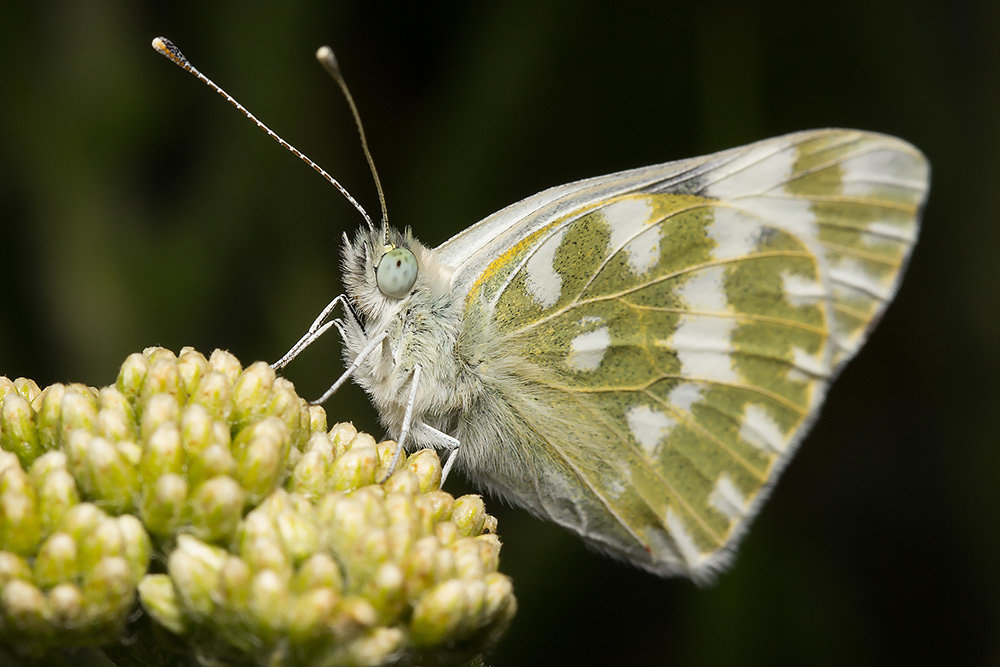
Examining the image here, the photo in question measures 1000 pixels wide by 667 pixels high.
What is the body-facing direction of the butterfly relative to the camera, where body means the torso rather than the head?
to the viewer's left
